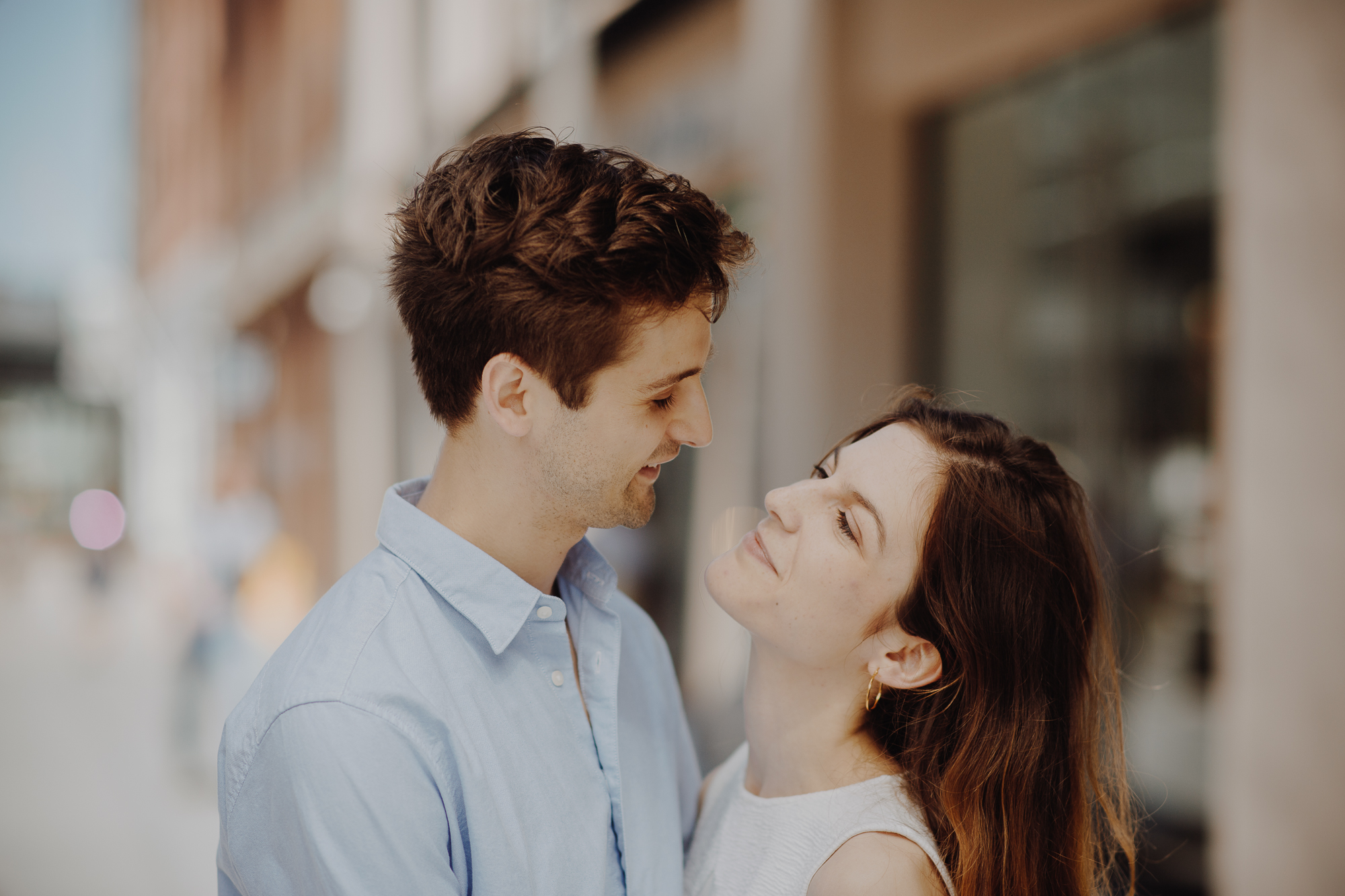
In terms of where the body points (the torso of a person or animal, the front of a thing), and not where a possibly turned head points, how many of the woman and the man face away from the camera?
0

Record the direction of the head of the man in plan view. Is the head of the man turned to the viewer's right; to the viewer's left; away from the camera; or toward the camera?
to the viewer's right

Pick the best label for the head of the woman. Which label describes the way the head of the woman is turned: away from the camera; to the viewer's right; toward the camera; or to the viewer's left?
to the viewer's left

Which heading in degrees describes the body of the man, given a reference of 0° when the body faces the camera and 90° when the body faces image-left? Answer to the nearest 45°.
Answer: approximately 315°

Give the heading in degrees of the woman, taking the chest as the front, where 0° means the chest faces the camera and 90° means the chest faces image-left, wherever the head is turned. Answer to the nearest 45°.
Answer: approximately 45°
